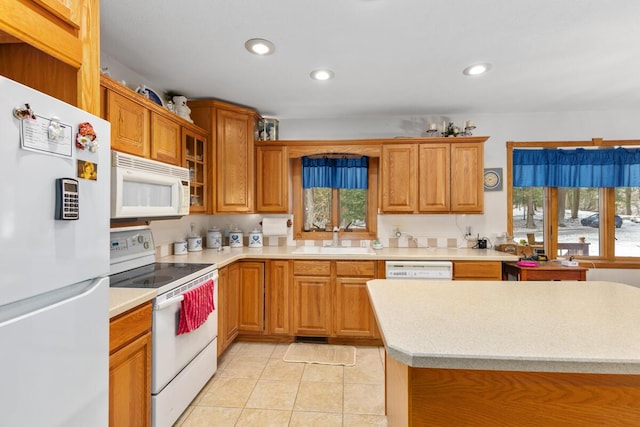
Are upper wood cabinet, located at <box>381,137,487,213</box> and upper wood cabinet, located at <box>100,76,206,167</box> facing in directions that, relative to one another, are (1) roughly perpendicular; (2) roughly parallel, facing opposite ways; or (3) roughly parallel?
roughly perpendicular

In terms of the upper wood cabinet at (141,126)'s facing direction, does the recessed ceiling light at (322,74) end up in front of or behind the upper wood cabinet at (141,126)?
in front

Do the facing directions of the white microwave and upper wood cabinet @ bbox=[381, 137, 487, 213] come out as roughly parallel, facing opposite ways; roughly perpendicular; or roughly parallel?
roughly perpendicular

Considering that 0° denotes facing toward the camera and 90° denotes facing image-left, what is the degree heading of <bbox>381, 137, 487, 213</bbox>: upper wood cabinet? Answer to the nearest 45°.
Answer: approximately 0°

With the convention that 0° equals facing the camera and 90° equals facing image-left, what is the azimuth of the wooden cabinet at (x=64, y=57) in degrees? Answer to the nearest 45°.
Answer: approximately 315°

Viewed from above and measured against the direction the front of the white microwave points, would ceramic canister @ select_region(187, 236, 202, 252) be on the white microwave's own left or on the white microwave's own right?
on the white microwave's own left

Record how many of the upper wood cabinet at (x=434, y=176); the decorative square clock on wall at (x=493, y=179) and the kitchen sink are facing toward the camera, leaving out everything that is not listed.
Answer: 3

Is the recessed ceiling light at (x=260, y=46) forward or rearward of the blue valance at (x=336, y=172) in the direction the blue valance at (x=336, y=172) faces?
forward

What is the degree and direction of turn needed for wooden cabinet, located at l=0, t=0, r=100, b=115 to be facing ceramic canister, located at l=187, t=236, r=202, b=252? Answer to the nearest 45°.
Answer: approximately 90° to its left

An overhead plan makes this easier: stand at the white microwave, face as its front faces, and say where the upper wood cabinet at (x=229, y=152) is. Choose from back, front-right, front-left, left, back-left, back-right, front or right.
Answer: left

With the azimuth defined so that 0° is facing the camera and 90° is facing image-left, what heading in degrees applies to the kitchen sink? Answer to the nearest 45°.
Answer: approximately 0°

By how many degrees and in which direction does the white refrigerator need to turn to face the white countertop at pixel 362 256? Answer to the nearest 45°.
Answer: approximately 45° to its left

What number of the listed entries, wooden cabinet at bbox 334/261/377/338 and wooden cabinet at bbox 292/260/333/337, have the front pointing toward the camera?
2
